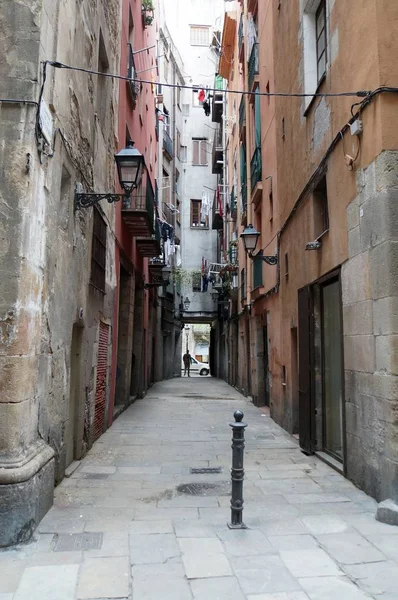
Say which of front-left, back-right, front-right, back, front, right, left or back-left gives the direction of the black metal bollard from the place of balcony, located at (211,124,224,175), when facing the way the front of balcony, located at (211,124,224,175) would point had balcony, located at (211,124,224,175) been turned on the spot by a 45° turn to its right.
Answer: back-left

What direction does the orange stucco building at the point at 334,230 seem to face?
to the viewer's left

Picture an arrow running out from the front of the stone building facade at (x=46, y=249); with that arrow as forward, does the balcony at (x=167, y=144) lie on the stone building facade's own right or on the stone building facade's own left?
on the stone building facade's own left

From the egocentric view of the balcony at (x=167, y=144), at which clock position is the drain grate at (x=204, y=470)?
The drain grate is roughly at 3 o'clock from the balcony.

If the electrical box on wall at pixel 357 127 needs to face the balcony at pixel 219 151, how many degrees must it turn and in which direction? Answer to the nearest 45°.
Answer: approximately 135° to its right

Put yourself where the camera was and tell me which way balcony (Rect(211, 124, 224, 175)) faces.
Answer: facing to the left of the viewer

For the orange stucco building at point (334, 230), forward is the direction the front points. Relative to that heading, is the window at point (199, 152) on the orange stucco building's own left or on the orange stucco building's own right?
on the orange stucco building's own right

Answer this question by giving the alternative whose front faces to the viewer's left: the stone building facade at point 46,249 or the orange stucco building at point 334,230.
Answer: the orange stucco building

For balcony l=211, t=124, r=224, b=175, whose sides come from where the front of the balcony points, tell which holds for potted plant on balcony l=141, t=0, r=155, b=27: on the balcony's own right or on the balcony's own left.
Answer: on the balcony's own left

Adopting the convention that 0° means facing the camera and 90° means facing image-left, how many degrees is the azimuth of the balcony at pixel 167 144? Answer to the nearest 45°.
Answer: approximately 270°

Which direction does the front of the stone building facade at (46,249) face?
to the viewer's right

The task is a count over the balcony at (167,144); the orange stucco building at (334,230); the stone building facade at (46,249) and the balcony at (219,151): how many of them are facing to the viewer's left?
2
